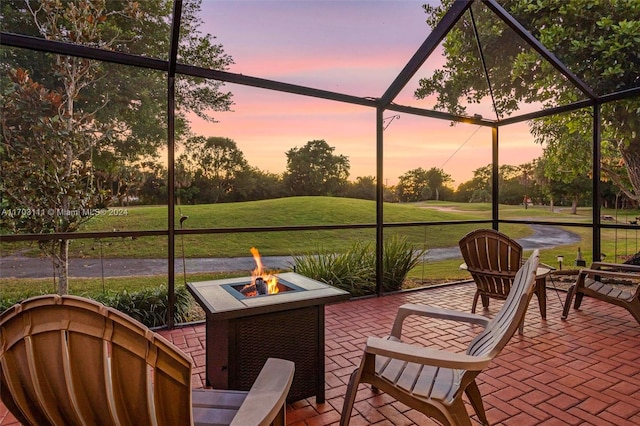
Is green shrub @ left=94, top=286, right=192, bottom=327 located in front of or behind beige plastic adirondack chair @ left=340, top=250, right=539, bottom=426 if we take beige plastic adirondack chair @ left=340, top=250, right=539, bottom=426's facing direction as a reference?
in front

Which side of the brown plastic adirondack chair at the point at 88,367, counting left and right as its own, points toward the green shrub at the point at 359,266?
front

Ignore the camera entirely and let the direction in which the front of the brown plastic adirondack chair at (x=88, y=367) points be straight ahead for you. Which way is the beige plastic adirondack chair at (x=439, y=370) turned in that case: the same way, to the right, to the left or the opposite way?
to the left

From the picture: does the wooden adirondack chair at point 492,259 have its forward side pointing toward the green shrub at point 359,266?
no

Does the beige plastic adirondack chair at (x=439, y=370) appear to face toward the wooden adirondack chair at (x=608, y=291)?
no

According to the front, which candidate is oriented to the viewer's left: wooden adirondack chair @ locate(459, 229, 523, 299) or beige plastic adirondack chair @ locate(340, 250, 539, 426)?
beige plastic adirondack chair @ locate(340, 250, 539, 426)

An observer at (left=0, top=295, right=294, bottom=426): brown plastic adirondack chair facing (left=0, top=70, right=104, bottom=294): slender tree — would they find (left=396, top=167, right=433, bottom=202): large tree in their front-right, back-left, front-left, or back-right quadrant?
front-right

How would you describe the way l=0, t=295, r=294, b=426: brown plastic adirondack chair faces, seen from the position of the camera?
facing away from the viewer and to the right of the viewer

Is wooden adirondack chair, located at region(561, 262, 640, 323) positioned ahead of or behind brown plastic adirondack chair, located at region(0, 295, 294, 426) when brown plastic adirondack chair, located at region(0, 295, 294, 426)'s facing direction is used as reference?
ahead

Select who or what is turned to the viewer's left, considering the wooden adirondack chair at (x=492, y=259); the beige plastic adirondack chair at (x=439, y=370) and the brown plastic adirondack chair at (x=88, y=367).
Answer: the beige plastic adirondack chair at (x=439, y=370)

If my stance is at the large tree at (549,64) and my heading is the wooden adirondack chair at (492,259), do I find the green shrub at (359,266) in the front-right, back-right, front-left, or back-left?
front-right

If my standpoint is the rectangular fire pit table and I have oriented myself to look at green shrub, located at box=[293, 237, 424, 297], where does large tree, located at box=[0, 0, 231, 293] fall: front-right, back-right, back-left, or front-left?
front-left

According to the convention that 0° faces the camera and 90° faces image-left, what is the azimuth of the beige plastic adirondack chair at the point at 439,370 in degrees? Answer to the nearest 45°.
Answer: approximately 90°
